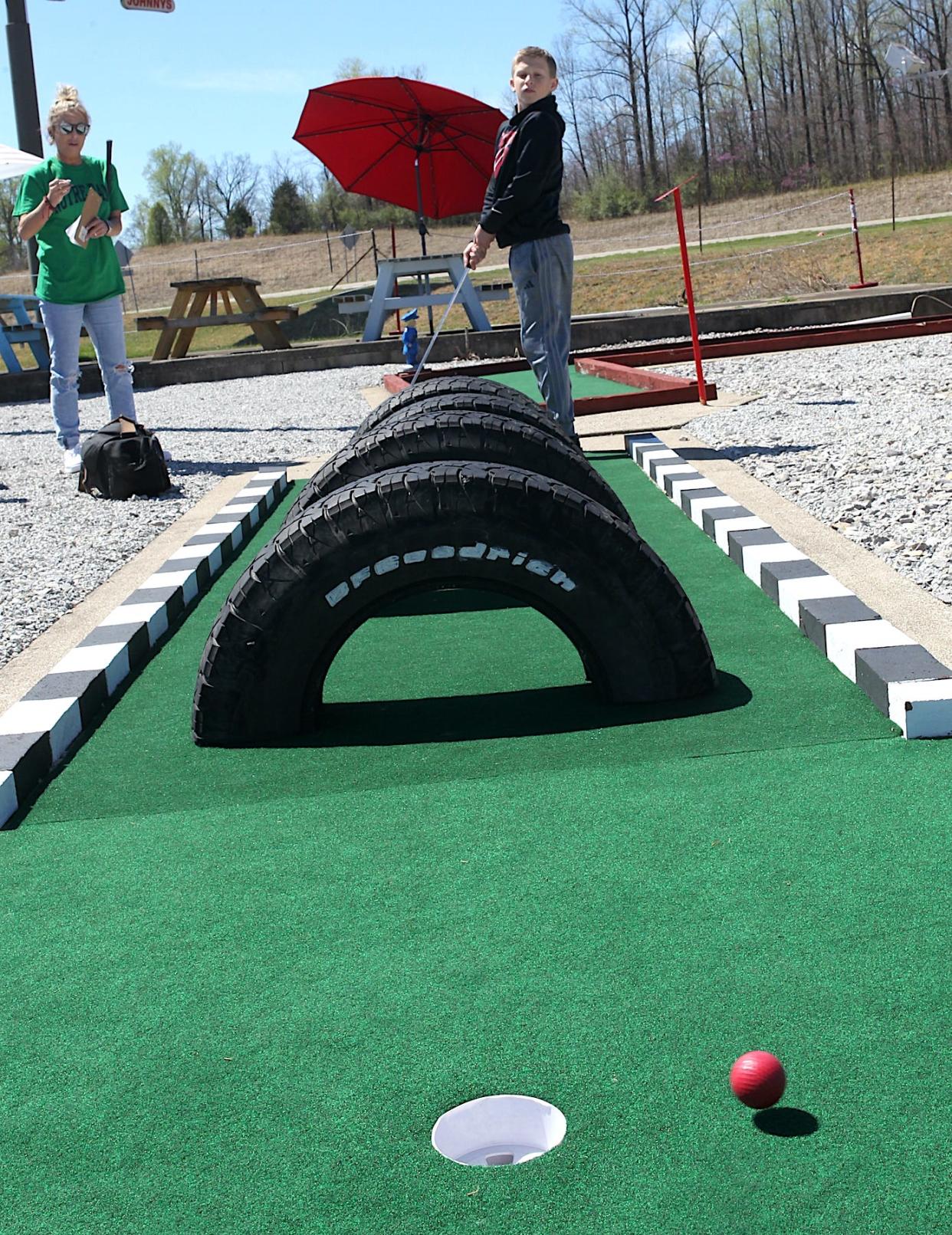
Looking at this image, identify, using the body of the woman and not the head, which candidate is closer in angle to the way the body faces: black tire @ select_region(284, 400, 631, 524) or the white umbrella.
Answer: the black tire

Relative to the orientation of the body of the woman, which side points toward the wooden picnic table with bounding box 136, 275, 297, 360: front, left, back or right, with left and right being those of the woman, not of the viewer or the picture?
back

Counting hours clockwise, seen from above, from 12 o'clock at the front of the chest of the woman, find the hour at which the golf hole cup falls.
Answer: The golf hole cup is roughly at 12 o'clock from the woman.

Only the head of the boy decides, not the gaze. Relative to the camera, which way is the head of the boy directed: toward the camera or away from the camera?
toward the camera

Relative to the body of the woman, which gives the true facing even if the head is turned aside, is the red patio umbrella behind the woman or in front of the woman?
behind

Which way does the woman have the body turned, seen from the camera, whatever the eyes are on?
toward the camera

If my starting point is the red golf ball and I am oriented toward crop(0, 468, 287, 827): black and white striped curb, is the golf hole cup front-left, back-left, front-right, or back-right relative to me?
front-left

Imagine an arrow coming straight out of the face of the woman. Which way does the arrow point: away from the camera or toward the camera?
toward the camera

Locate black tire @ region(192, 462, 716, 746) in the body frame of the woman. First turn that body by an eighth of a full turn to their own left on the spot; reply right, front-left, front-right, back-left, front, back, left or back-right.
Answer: front-right

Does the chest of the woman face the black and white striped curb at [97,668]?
yes

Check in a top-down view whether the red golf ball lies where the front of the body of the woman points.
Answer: yes

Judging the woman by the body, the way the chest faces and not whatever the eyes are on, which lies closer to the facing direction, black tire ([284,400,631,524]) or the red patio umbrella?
the black tire

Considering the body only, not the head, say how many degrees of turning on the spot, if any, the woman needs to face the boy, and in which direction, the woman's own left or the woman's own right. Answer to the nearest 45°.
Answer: approximately 45° to the woman's own left
